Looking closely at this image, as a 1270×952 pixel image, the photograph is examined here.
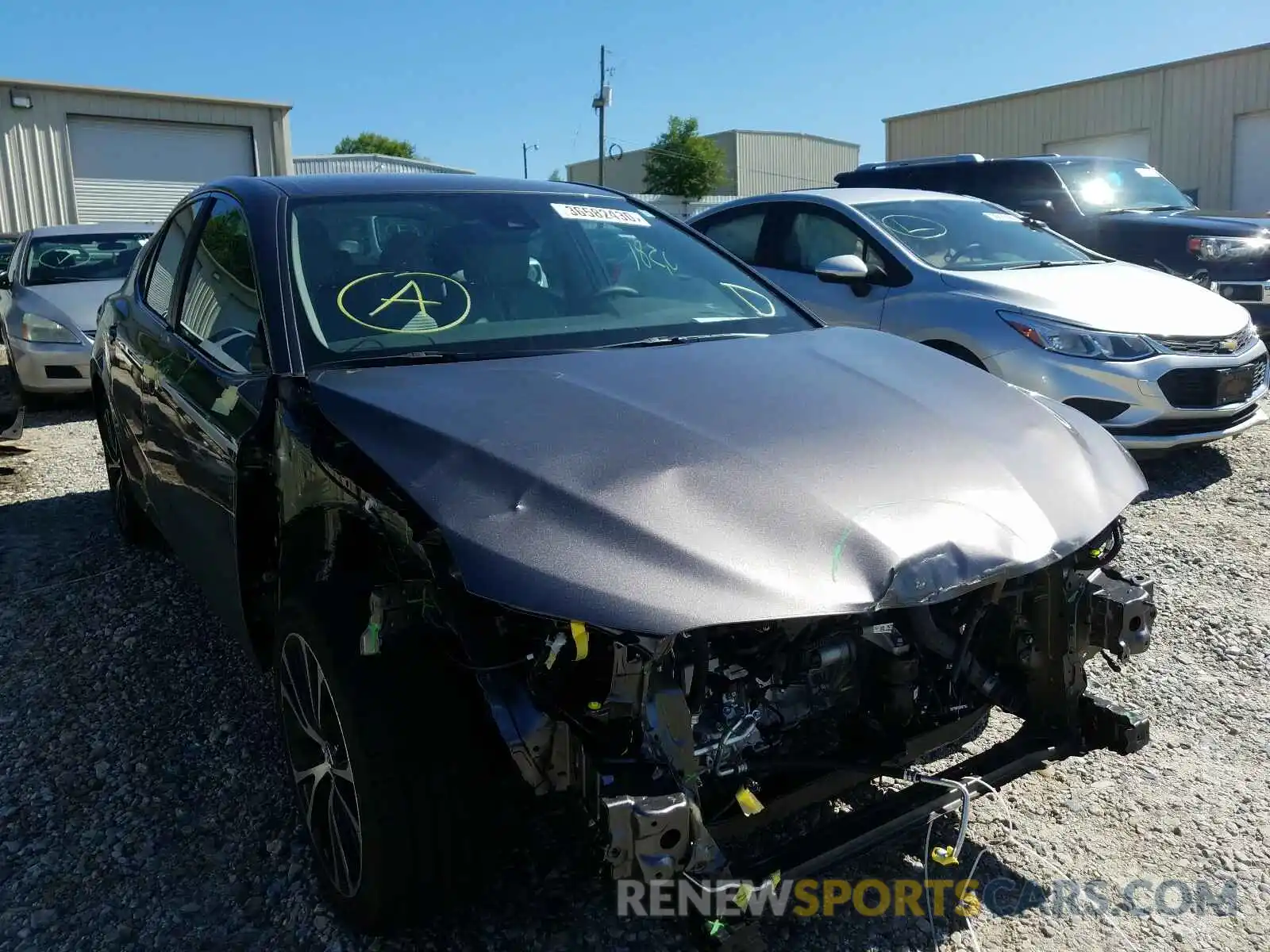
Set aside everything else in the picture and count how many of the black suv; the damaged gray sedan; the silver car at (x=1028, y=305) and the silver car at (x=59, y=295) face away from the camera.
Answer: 0

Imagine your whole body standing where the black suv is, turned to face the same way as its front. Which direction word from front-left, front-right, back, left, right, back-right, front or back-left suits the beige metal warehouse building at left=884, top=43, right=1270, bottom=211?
back-left

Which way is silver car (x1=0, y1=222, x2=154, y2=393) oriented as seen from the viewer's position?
toward the camera

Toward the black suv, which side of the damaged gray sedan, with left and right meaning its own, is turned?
left

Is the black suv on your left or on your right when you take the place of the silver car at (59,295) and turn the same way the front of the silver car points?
on your left

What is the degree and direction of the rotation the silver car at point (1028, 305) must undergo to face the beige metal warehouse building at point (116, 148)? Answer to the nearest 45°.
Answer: approximately 180°

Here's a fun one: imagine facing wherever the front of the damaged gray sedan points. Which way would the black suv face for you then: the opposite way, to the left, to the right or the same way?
the same way

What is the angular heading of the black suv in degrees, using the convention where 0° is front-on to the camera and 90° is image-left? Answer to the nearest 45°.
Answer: approximately 315°

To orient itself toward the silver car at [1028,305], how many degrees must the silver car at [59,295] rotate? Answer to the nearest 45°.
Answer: approximately 45° to its left

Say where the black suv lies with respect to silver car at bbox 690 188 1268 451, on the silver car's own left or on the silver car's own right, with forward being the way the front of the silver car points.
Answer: on the silver car's own left

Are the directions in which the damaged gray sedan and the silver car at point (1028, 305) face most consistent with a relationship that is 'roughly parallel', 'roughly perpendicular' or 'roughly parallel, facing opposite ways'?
roughly parallel

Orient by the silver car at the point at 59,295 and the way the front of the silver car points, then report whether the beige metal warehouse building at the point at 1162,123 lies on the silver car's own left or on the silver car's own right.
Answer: on the silver car's own left

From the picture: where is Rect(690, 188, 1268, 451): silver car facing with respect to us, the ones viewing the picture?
facing the viewer and to the right of the viewer
